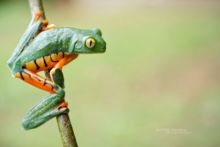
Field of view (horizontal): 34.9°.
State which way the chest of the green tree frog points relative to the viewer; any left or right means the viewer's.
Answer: facing to the right of the viewer
